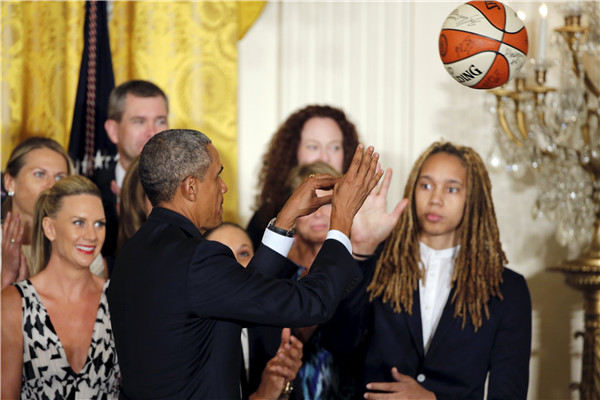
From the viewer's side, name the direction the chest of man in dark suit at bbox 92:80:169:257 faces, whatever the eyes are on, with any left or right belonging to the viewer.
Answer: facing the viewer and to the right of the viewer

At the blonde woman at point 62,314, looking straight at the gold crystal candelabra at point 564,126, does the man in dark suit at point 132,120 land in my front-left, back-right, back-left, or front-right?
front-left

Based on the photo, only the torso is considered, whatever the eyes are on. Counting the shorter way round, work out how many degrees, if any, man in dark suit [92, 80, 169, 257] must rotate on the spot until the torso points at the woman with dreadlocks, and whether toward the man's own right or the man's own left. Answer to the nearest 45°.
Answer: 0° — they already face them

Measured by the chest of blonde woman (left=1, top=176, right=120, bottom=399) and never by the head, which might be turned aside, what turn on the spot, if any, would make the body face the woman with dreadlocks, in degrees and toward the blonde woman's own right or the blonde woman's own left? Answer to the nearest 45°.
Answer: approximately 45° to the blonde woman's own left

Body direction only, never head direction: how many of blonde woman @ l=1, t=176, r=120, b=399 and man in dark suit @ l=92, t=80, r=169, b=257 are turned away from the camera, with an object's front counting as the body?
0

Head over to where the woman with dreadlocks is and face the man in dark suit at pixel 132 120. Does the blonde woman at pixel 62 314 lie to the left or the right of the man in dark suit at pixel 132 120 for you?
left

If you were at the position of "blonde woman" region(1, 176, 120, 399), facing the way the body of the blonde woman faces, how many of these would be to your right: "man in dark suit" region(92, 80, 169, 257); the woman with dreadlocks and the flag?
0

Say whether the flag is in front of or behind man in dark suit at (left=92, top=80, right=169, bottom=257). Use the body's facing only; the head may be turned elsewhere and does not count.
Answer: behind

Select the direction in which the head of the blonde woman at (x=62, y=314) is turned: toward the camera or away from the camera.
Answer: toward the camera

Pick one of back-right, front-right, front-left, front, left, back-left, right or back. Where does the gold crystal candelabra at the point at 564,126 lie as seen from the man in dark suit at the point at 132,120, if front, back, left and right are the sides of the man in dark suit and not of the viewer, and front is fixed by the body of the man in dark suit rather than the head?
front-left

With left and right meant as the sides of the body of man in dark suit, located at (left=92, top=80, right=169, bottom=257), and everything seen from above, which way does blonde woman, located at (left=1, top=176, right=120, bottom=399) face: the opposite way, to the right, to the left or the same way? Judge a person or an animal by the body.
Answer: the same way

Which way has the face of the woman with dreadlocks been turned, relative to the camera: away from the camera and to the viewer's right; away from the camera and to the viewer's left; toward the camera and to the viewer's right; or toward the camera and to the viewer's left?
toward the camera and to the viewer's left

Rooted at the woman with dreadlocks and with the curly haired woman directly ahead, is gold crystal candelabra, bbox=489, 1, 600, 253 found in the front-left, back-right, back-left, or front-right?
front-right

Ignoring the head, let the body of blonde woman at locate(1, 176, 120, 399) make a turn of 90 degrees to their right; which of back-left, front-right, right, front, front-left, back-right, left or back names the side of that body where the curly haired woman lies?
back

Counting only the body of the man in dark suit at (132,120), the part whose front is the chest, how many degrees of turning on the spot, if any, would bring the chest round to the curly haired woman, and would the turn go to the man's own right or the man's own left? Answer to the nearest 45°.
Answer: approximately 45° to the man's own left
